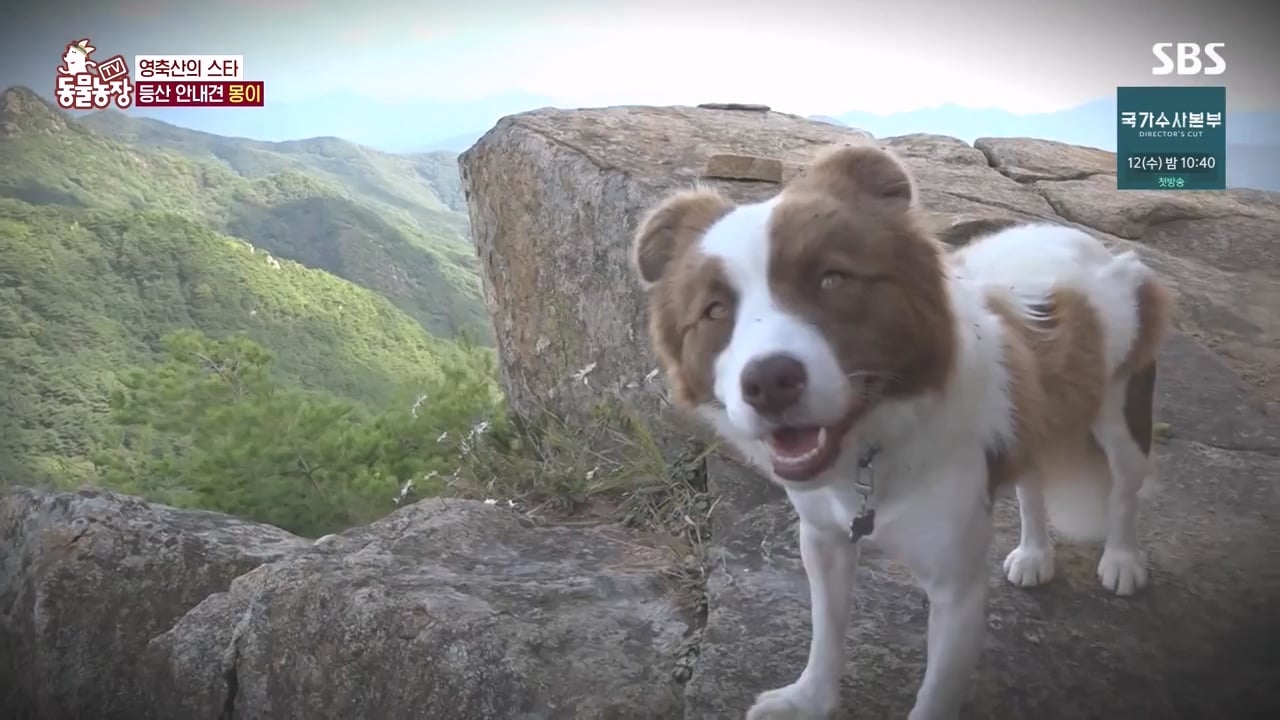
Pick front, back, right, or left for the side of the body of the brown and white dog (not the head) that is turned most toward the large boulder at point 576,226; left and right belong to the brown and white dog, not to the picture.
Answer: right

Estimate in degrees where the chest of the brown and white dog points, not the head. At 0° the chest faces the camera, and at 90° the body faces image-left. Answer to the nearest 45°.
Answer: approximately 45°
